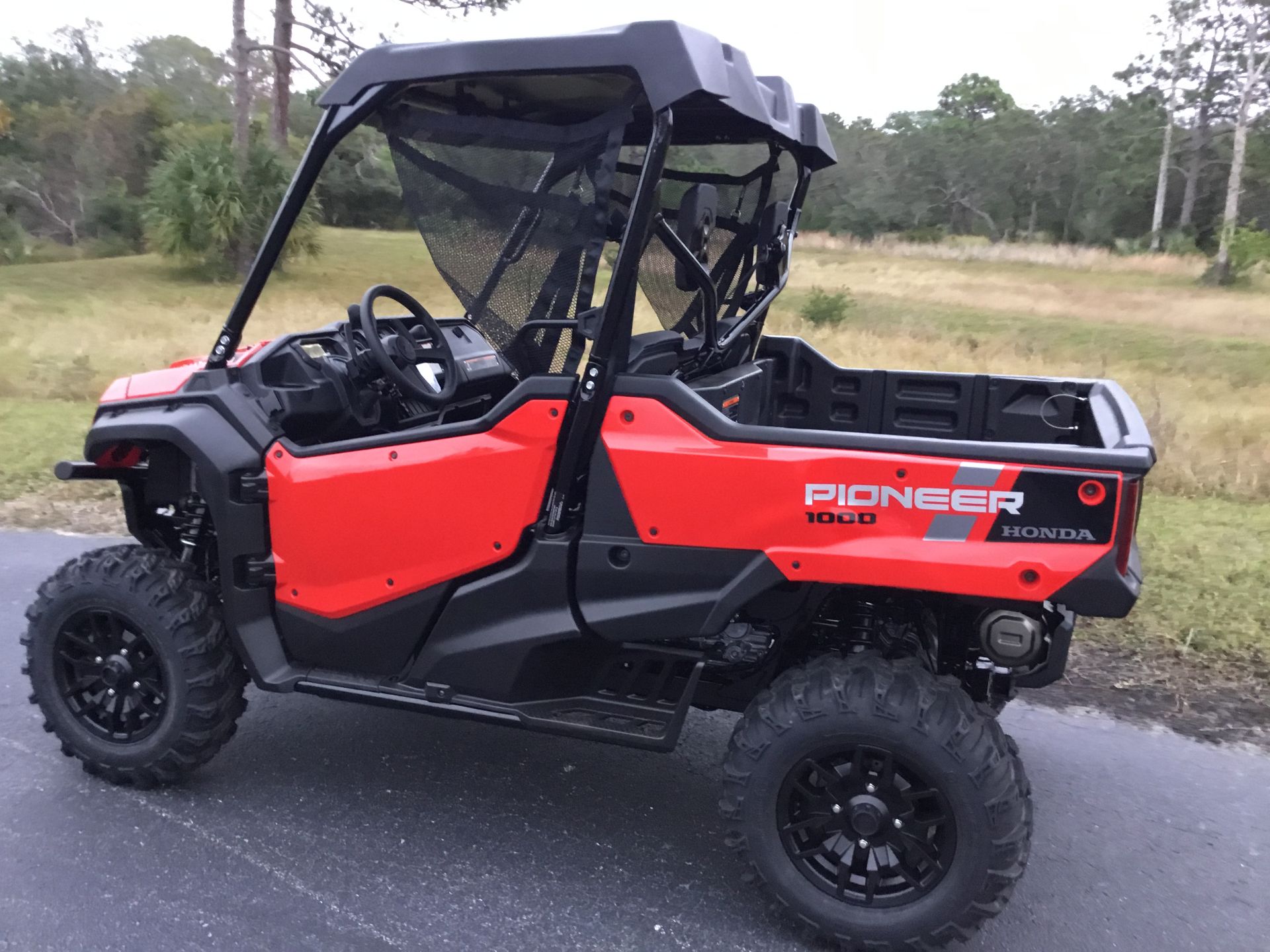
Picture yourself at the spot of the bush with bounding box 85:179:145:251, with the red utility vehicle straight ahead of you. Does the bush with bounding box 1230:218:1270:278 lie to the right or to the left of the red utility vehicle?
left

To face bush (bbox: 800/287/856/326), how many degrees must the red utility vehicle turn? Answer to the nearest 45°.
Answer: approximately 90° to its right

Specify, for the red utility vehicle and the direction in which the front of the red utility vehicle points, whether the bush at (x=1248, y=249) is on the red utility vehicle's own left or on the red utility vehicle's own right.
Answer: on the red utility vehicle's own right

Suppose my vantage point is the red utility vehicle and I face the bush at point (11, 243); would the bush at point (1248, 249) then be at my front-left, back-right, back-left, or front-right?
front-right

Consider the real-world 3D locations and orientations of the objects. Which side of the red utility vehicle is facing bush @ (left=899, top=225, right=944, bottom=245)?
right

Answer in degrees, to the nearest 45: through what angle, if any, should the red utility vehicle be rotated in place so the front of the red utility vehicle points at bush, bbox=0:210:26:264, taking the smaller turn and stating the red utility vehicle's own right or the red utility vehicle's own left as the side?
approximately 45° to the red utility vehicle's own right

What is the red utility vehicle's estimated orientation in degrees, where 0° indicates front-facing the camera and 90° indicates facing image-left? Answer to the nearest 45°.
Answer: approximately 90°

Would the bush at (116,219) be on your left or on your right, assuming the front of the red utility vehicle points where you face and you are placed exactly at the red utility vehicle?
on your right
